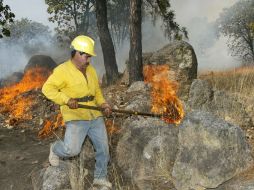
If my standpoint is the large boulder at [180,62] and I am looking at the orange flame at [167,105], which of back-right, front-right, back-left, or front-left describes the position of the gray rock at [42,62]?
back-right

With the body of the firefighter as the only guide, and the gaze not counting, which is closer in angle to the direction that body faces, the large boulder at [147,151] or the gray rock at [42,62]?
the large boulder

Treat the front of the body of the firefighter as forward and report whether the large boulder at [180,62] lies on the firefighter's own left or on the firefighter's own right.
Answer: on the firefighter's own left

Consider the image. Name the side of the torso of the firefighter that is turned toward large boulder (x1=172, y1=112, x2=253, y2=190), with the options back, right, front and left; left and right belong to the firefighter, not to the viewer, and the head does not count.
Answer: front

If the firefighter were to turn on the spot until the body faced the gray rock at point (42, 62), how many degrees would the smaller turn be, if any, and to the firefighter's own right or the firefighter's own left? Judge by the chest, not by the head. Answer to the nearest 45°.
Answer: approximately 135° to the firefighter's own left

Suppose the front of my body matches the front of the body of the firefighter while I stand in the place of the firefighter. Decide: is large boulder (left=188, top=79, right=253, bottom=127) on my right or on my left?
on my left

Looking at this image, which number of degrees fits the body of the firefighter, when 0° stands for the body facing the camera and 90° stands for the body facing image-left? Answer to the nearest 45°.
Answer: approximately 315°

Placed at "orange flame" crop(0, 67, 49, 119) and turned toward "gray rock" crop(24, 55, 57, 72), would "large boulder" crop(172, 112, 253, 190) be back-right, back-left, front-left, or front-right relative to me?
back-right
